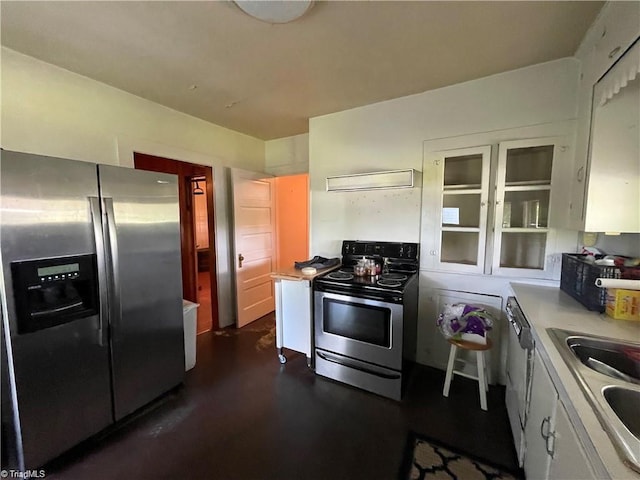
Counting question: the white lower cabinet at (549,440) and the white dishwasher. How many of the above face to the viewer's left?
2

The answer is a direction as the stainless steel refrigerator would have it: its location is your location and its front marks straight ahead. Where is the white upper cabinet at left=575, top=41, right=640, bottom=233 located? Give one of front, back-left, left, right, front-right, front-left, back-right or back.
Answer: front

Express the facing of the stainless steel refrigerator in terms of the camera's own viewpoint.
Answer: facing the viewer and to the right of the viewer

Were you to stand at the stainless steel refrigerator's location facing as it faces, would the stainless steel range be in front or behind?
in front

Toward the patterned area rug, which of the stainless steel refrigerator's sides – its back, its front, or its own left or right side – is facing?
front

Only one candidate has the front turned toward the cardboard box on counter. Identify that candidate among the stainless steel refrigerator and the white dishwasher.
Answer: the stainless steel refrigerator

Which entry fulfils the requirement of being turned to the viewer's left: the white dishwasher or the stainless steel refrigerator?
the white dishwasher

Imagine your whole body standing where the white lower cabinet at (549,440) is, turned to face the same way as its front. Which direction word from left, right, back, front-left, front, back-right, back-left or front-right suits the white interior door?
front

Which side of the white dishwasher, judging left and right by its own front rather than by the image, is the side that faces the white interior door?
front

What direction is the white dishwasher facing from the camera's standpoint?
to the viewer's left

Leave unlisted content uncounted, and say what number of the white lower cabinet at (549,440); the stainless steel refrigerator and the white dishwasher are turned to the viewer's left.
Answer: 2

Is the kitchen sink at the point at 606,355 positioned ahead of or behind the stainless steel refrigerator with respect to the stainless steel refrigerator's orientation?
ahead

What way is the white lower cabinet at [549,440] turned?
to the viewer's left
